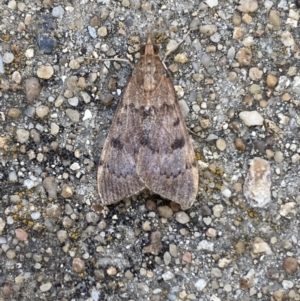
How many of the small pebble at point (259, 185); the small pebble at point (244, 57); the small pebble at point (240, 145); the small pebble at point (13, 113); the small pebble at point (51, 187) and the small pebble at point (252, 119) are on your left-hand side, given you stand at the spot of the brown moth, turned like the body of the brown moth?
2

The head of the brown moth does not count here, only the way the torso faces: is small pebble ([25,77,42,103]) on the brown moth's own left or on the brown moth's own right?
on the brown moth's own left

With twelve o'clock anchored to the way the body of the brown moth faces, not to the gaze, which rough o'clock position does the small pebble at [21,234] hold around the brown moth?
The small pebble is roughly at 8 o'clock from the brown moth.

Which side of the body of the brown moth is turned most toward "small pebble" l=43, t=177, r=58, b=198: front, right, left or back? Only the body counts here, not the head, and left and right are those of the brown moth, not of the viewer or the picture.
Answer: left

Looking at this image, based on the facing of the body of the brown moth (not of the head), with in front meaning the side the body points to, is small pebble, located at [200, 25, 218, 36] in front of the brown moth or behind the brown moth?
in front

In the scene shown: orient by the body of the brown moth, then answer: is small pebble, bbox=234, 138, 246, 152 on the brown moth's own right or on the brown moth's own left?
on the brown moth's own right

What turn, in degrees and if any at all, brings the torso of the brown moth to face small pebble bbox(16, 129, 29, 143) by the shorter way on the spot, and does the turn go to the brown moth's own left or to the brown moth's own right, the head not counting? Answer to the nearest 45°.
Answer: approximately 90° to the brown moth's own left

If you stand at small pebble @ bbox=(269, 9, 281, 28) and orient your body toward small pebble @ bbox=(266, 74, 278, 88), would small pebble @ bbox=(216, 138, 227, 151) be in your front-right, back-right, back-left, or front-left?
front-right

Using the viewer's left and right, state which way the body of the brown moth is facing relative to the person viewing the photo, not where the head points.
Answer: facing away from the viewer

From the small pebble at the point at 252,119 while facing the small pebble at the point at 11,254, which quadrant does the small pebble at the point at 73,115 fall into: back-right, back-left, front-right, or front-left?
front-right

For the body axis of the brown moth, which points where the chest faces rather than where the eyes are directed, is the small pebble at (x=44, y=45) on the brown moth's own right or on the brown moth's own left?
on the brown moth's own left

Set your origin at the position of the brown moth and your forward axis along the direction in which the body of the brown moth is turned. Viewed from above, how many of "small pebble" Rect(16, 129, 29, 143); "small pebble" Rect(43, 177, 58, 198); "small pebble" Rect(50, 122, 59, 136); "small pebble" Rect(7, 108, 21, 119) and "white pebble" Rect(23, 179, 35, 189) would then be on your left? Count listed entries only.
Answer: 5

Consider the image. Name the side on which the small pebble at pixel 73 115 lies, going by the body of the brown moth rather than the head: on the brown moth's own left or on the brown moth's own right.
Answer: on the brown moth's own left

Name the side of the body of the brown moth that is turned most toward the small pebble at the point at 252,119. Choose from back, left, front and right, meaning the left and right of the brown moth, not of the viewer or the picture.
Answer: right

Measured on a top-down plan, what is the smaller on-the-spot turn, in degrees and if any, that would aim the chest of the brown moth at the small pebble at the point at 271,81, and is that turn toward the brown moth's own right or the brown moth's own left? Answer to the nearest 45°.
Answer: approximately 45° to the brown moth's own right

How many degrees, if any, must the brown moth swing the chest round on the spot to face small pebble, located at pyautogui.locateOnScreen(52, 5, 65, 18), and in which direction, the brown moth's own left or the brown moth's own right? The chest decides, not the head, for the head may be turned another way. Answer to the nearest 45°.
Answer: approximately 45° to the brown moth's own left

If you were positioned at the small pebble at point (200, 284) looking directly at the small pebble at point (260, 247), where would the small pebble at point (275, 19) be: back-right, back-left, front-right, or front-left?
front-left

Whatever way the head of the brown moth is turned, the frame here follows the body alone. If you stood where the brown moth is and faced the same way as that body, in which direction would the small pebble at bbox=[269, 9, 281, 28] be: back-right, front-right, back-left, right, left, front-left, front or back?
front-right
